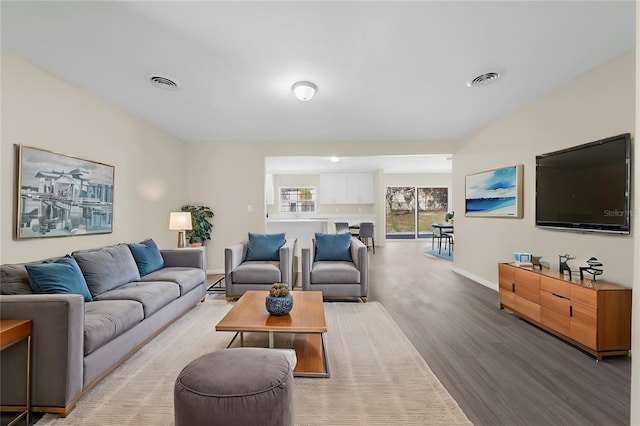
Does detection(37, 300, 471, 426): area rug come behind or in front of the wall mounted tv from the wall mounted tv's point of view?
in front

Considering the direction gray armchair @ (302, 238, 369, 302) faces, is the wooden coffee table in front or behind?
in front

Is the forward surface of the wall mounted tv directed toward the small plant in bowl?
yes

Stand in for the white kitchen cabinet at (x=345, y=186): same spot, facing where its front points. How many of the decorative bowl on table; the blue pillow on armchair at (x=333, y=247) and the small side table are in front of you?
3

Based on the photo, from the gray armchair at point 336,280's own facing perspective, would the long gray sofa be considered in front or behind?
in front

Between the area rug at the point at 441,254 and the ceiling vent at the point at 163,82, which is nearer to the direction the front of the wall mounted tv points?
the ceiling vent

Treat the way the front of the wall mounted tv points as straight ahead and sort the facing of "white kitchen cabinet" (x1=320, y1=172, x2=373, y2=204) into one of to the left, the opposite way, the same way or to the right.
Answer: to the left

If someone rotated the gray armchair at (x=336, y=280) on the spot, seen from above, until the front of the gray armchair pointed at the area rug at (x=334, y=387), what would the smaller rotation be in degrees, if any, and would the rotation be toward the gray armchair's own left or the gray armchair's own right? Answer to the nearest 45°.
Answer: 0° — it already faces it

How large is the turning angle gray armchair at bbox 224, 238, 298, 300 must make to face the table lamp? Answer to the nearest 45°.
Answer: approximately 135° to its right

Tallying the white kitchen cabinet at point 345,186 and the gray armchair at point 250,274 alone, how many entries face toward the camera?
2
